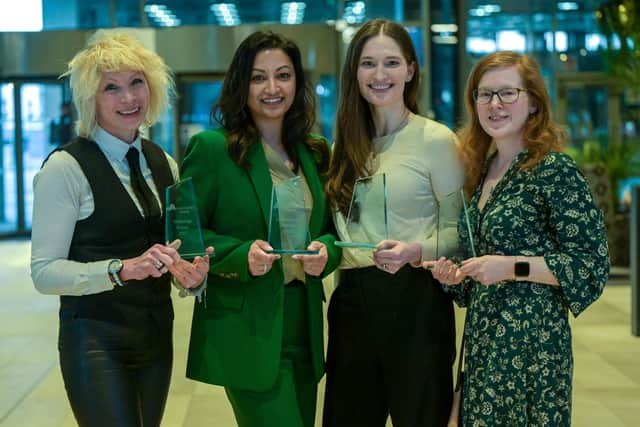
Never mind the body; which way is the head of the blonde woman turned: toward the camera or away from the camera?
toward the camera

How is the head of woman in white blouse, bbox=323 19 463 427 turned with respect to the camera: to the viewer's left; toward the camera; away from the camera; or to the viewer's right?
toward the camera

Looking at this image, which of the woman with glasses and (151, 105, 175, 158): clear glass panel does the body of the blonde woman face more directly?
the woman with glasses

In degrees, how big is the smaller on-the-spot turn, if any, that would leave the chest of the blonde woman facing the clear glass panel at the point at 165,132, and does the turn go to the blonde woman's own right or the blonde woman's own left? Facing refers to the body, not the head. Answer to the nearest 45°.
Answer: approximately 135° to the blonde woman's own left

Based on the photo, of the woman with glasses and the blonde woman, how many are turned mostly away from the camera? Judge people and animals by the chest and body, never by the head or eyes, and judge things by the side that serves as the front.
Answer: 0

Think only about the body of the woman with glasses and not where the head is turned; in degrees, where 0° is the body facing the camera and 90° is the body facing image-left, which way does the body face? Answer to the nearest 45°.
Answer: approximately 45°

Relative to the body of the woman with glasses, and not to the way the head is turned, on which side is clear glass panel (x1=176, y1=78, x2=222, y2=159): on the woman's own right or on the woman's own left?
on the woman's own right

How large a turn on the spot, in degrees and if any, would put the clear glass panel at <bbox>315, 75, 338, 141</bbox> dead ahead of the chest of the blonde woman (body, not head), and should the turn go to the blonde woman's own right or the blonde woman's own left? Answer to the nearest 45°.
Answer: approximately 135° to the blonde woman's own left

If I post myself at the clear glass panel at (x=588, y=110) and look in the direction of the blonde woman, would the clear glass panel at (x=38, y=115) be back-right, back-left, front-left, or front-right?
front-right

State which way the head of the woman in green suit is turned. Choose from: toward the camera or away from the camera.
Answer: toward the camera

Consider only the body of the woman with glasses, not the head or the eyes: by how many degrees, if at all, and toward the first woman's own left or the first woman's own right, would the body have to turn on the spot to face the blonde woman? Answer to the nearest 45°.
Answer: approximately 45° to the first woman's own right

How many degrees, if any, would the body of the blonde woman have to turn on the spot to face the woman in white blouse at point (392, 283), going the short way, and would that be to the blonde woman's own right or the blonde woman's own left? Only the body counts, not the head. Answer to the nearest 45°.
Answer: approximately 45° to the blonde woman's own left
